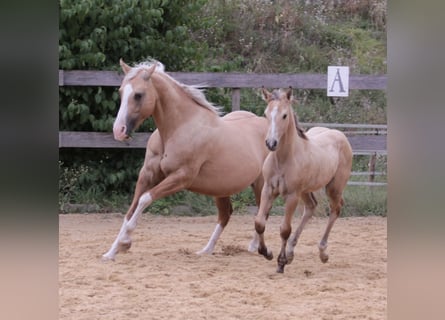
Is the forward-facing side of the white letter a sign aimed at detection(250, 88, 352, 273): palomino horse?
yes

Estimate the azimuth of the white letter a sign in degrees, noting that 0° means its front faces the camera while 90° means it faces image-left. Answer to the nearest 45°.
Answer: approximately 0°

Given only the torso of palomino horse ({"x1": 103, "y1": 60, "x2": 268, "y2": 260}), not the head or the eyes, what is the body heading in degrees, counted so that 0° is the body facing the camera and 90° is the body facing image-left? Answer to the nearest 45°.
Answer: approximately 45°

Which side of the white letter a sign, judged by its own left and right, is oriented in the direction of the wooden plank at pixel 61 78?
right

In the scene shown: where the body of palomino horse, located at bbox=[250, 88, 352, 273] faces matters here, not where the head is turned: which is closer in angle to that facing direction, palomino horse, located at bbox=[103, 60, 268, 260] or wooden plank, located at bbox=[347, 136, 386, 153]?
the palomino horse

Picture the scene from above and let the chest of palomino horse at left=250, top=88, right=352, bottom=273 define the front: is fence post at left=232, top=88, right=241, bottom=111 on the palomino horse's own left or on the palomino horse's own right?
on the palomino horse's own right

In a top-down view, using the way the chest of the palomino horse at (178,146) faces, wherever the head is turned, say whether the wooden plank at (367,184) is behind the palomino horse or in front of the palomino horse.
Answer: behind

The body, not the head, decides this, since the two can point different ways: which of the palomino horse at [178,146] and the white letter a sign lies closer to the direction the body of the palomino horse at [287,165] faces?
the palomino horse

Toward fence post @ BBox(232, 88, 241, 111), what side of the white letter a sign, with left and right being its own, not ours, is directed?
right

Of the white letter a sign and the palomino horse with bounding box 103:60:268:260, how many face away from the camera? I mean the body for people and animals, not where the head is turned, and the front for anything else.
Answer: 0

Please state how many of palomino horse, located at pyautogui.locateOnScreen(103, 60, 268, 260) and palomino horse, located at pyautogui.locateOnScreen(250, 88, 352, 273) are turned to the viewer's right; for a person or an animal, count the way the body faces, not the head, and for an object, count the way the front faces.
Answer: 0
